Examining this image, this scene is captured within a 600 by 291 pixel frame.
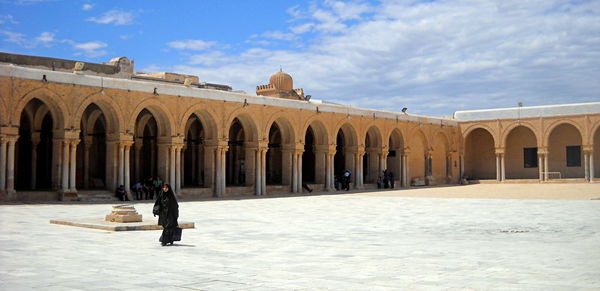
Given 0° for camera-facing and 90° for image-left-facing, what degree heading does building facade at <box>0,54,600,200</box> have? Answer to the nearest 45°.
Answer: approximately 315°

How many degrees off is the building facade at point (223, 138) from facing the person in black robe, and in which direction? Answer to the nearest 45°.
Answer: approximately 45° to its right

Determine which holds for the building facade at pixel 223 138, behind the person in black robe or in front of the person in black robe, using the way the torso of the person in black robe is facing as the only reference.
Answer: behind

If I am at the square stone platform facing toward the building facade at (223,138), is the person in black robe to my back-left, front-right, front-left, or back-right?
back-right
